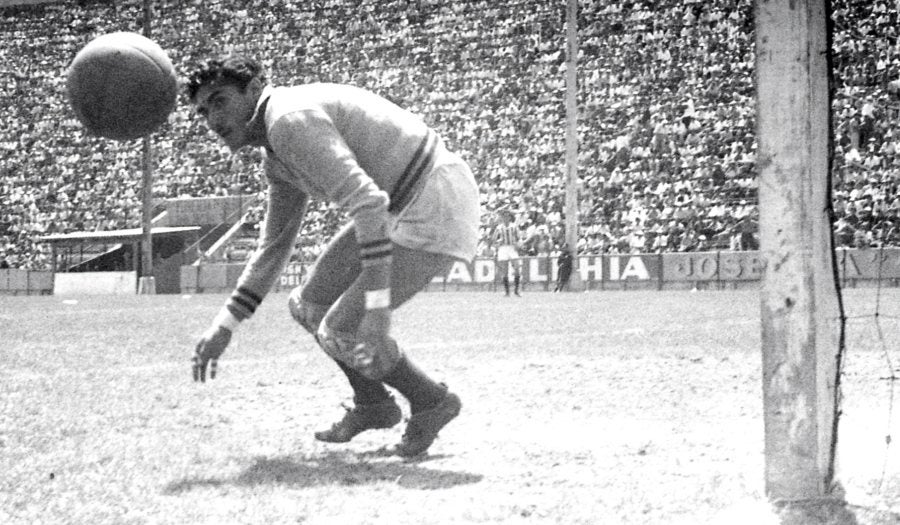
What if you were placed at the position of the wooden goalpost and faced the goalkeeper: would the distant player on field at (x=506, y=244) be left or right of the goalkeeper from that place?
right

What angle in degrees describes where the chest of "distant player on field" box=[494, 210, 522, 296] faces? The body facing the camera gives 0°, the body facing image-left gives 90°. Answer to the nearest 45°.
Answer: approximately 0°

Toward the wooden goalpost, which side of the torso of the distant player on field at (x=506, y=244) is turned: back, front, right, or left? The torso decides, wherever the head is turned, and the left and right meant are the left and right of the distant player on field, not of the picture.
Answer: front

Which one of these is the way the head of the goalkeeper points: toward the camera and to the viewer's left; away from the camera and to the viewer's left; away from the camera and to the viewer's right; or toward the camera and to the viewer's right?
toward the camera and to the viewer's left

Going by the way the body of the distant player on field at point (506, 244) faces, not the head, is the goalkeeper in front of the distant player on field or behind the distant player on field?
in front

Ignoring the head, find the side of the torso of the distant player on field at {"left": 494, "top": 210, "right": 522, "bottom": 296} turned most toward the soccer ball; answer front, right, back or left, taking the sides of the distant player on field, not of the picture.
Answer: front
